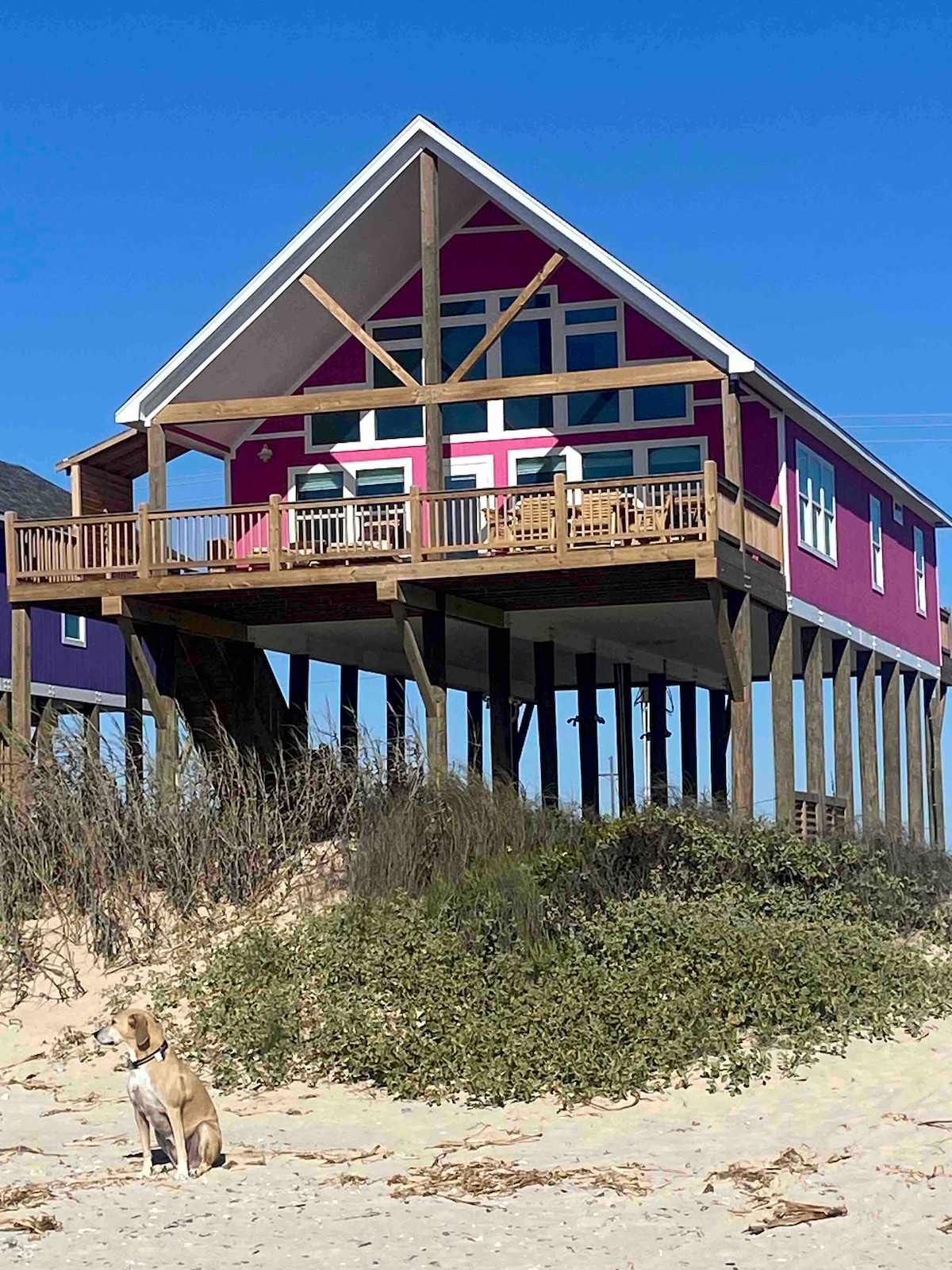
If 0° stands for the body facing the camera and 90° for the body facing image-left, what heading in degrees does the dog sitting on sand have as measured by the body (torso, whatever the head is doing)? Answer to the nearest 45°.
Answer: approximately 45°
